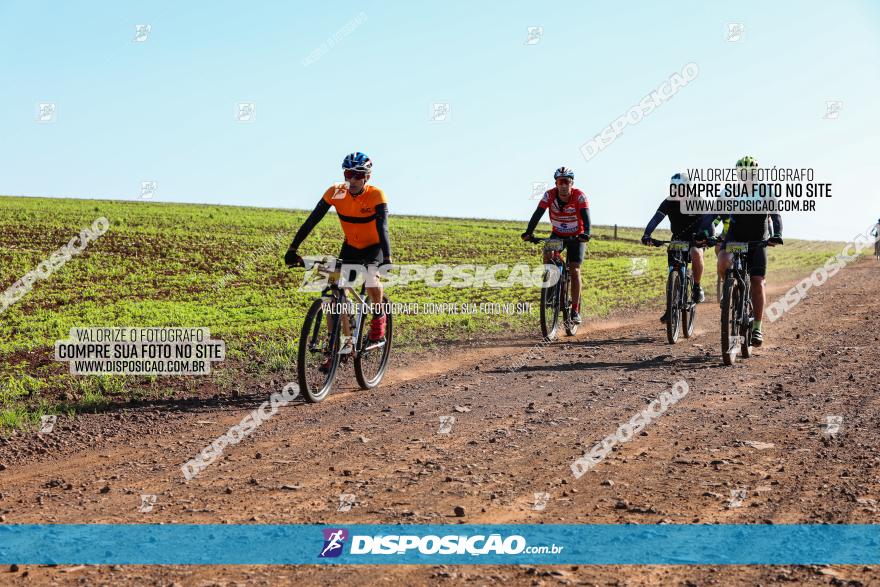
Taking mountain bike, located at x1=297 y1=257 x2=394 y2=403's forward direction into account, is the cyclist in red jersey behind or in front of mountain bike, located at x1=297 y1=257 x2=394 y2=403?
behind

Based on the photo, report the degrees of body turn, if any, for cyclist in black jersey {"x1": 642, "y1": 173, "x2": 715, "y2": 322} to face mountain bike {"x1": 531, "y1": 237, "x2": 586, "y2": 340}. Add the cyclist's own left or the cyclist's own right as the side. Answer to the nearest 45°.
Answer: approximately 90° to the cyclist's own right

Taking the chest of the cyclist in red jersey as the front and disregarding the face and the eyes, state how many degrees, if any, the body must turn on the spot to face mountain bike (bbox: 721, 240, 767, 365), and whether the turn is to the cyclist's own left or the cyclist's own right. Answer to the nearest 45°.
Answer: approximately 45° to the cyclist's own left

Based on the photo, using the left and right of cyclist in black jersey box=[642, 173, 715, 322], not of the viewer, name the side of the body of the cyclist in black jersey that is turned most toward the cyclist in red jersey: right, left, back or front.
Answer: right

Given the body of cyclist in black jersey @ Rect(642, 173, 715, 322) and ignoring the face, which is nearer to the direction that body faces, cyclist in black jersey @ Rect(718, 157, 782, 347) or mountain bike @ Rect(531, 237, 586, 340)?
the cyclist in black jersey

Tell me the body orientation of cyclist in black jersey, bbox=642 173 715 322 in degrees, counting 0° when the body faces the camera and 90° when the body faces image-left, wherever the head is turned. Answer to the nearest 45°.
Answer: approximately 0°

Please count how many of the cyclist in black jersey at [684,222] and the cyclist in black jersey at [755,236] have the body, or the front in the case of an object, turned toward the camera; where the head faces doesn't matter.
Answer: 2
